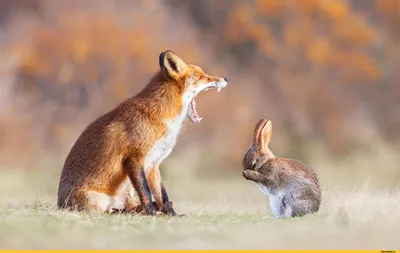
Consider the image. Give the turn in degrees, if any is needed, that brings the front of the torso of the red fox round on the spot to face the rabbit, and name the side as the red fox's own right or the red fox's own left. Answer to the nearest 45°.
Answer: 0° — it already faces it

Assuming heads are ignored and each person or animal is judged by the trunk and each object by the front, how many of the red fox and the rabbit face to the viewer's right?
1

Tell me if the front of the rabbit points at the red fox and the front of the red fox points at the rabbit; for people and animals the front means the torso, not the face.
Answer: yes

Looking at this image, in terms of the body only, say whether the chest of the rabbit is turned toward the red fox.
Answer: yes

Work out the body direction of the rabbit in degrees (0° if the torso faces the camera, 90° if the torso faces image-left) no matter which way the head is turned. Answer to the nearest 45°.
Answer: approximately 90°

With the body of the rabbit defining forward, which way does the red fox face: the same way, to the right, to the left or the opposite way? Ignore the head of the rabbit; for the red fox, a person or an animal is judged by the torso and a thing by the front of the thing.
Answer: the opposite way

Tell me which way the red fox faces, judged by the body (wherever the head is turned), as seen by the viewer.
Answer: to the viewer's right
